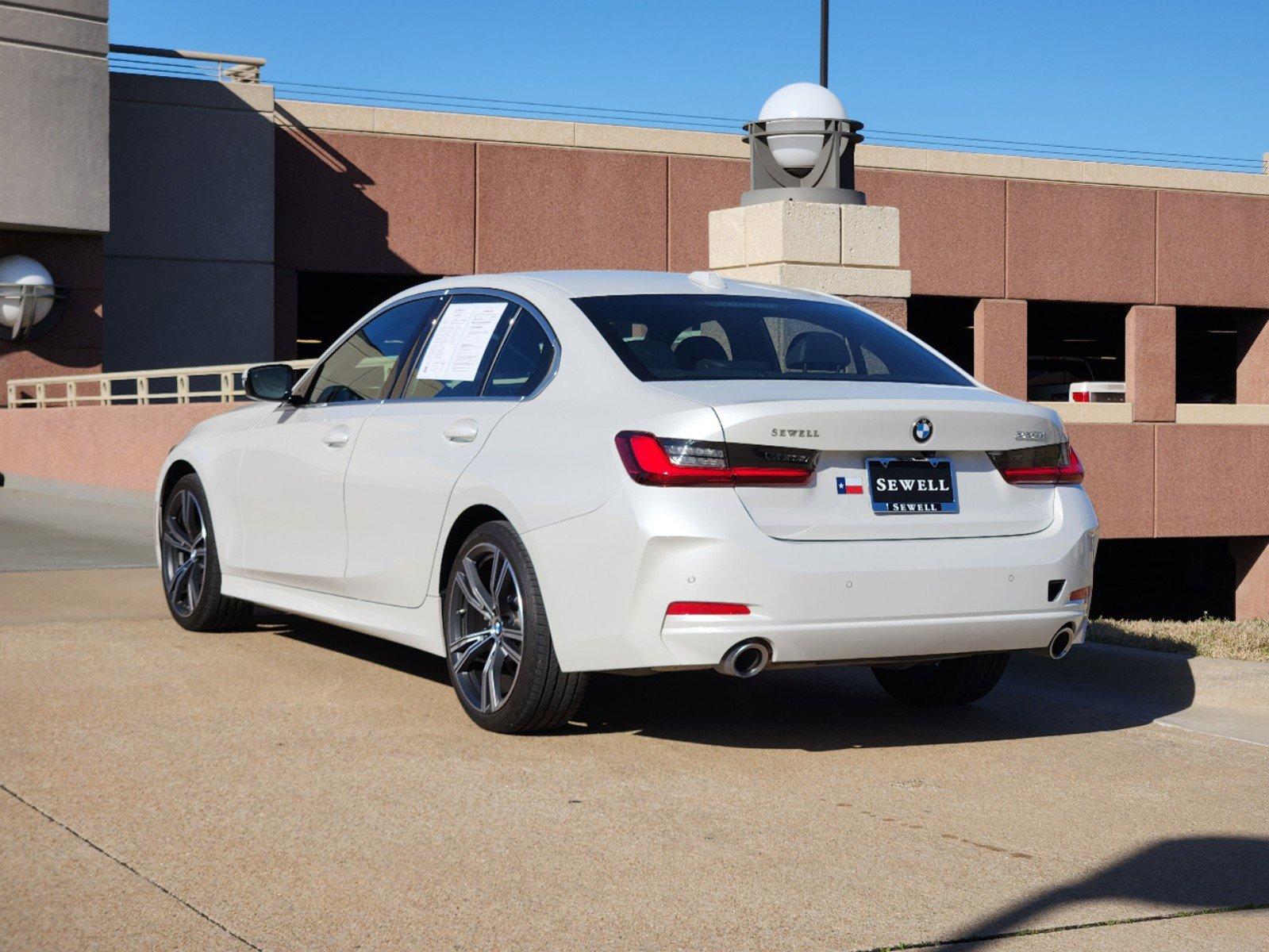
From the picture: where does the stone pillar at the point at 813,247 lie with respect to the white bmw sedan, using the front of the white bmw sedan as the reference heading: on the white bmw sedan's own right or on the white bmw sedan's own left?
on the white bmw sedan's own right

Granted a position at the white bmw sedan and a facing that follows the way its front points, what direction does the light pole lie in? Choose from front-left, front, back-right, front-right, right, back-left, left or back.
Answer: front-right

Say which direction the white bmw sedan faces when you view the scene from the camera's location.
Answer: facing away from the viewer and to the left of the viewer
